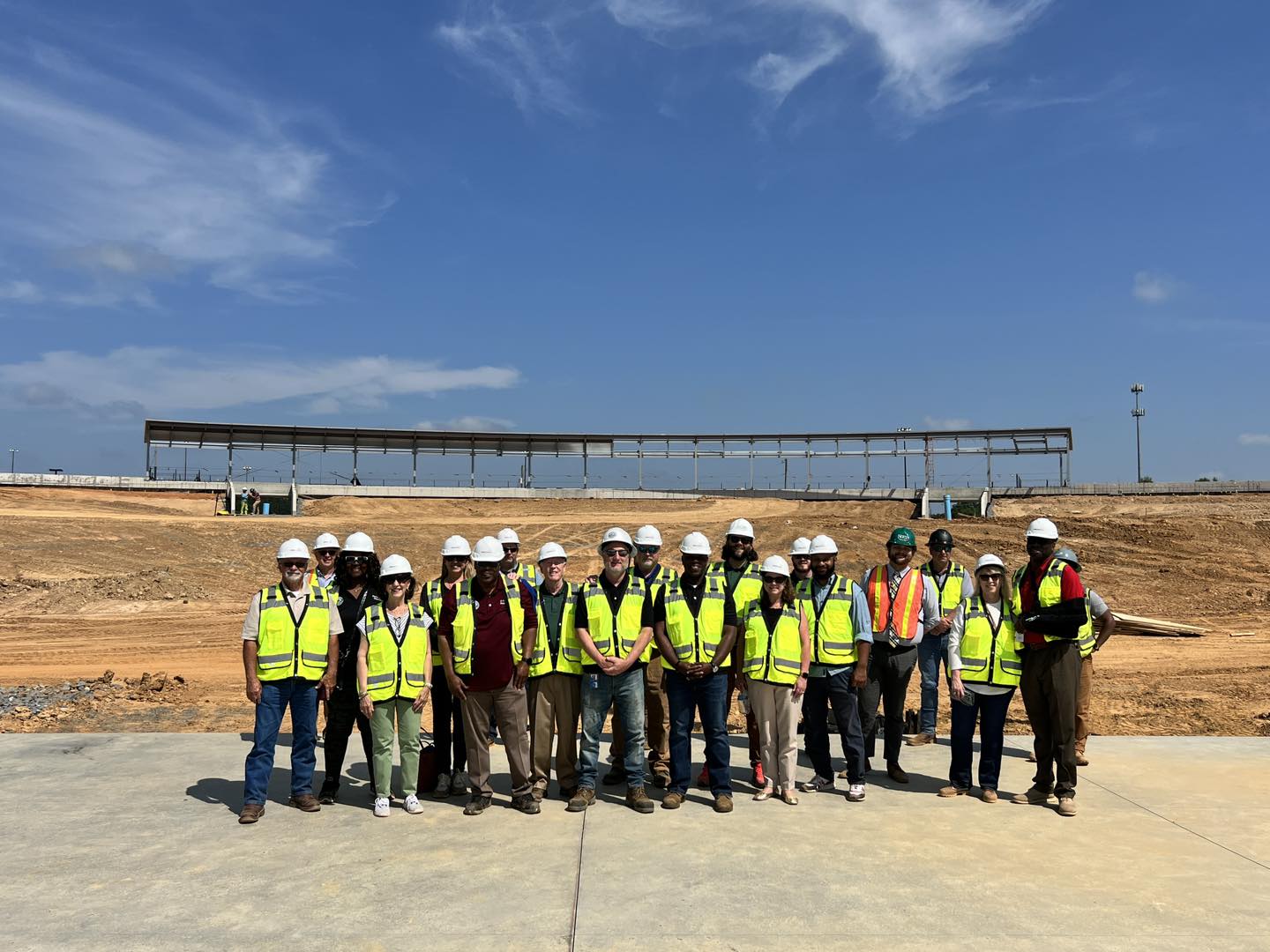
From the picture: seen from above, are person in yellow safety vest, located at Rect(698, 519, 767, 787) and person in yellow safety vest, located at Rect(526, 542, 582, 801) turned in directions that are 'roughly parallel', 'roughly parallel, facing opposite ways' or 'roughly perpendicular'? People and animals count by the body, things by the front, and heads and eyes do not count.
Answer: roughly parallel

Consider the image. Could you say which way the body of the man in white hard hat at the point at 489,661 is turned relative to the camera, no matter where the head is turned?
toward the camera

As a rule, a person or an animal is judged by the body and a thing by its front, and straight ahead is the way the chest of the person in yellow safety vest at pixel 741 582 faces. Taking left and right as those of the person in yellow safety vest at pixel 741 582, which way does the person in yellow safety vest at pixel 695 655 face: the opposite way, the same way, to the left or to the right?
the same way

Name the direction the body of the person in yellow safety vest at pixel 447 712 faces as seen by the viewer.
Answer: toward the camera

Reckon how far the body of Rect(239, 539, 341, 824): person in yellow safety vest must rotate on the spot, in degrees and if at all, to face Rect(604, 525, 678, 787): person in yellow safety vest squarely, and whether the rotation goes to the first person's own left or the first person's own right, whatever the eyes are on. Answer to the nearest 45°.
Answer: approximately 90° to the first person's own left

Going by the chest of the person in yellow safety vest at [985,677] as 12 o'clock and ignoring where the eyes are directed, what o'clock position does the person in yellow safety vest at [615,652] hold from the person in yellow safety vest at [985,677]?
the person in yellow safety vest at [615,652] is roughly at 2 o'clock from the person in yellow safety vest at [985,677].

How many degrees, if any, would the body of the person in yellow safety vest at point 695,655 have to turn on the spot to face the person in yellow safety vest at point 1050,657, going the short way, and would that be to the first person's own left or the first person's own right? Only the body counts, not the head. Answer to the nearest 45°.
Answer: approximately 90° to the first person's own left

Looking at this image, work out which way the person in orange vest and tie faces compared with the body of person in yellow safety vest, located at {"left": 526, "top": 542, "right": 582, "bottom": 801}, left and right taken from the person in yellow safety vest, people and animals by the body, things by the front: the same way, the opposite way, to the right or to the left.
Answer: the same way

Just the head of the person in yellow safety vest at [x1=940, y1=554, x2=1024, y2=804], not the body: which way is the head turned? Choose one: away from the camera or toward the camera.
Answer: toward the camera

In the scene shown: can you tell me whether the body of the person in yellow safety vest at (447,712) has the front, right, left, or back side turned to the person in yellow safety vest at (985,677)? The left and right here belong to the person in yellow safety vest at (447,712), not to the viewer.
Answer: left

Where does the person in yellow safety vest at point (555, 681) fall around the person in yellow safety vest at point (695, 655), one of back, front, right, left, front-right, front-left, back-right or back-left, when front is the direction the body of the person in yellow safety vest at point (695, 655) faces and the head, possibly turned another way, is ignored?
right

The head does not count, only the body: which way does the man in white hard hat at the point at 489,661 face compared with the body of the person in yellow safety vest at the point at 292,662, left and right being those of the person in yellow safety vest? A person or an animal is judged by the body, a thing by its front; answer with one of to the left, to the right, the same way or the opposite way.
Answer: the same way

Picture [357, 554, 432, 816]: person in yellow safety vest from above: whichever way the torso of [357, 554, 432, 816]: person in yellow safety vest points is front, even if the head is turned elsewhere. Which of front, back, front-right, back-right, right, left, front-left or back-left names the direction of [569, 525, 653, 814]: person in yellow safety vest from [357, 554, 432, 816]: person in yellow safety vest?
left

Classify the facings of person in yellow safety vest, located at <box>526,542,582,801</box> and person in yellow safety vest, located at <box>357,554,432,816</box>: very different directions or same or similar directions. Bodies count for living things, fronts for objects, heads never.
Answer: same or similar directions

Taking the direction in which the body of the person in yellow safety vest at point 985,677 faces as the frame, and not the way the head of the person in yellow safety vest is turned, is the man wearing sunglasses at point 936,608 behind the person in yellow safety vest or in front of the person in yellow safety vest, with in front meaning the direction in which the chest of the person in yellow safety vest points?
behind

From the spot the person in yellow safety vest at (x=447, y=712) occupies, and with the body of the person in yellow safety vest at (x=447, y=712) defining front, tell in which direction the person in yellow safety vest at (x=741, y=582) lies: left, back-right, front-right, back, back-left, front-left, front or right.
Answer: left

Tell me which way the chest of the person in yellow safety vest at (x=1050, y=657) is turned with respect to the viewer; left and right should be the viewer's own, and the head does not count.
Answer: facing the viewer and to the left of the viewer

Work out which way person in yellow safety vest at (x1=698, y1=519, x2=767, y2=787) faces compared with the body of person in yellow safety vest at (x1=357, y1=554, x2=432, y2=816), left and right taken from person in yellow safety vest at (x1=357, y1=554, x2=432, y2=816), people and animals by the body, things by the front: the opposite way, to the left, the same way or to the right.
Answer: the same way

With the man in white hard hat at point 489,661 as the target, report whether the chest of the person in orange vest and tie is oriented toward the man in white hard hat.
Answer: no

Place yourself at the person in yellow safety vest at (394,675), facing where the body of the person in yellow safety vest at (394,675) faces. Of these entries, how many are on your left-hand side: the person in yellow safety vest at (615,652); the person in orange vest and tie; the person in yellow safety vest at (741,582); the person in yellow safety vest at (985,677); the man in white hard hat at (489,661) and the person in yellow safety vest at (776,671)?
6

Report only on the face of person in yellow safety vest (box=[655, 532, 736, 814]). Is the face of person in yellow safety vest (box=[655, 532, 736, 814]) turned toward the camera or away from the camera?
toward the camera

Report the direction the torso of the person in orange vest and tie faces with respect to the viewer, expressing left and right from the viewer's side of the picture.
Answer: facing the viewer

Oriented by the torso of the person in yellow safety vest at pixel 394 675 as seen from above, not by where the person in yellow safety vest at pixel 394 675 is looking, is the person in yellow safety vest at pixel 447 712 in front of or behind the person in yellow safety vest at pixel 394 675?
behind

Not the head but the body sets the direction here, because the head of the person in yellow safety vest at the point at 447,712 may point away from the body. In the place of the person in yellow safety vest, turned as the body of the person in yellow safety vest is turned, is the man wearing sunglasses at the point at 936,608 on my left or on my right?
on my left
